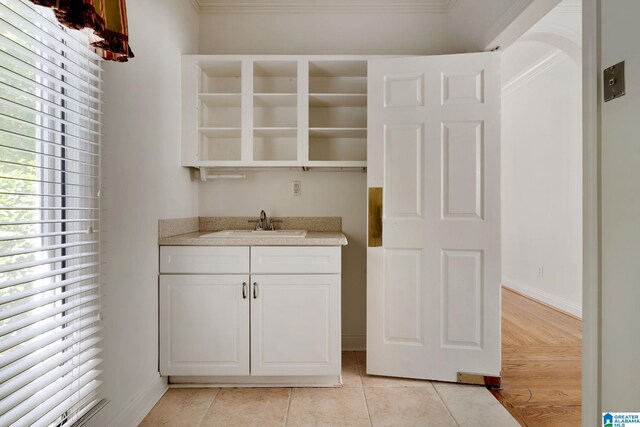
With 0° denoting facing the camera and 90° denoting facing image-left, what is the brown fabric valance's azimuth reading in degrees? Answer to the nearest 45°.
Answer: approximately 315°

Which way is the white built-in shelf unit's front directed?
toward the camera

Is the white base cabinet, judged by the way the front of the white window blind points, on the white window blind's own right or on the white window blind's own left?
on the white window blind's own left

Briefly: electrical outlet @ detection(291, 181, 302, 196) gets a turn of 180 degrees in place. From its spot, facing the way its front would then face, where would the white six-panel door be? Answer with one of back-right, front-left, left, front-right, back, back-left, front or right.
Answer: back-right

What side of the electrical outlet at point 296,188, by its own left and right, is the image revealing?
front

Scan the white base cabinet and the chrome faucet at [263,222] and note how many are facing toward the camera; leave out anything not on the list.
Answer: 2

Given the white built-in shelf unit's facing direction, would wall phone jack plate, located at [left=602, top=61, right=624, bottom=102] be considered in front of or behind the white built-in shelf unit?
in front

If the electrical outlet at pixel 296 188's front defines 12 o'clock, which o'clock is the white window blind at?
The white window blind is roughly at 1 o'clock from the electrical outlet.

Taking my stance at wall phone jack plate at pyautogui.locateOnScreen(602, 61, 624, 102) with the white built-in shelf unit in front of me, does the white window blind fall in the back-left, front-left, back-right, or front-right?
front-left

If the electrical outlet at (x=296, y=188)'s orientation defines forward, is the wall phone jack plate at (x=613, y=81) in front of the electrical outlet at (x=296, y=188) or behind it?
in front

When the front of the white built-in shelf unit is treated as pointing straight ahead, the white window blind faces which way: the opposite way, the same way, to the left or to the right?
to the left

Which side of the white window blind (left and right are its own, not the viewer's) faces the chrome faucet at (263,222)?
left

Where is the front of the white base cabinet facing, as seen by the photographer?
facing the viewer

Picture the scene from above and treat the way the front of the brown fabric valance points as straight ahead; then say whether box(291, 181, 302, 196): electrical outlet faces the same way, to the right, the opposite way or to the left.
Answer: to the right
